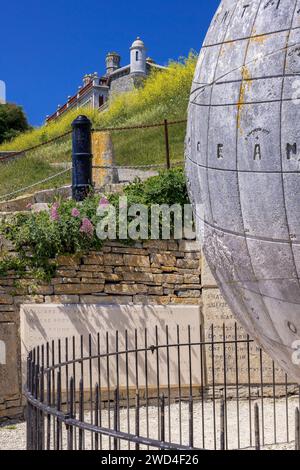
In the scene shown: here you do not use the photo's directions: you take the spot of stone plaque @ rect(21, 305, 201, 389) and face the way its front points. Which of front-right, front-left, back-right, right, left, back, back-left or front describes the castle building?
back

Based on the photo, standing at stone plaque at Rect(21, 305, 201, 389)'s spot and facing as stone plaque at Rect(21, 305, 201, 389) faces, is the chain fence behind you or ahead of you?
behind

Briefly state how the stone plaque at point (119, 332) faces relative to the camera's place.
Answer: facing the viewer
